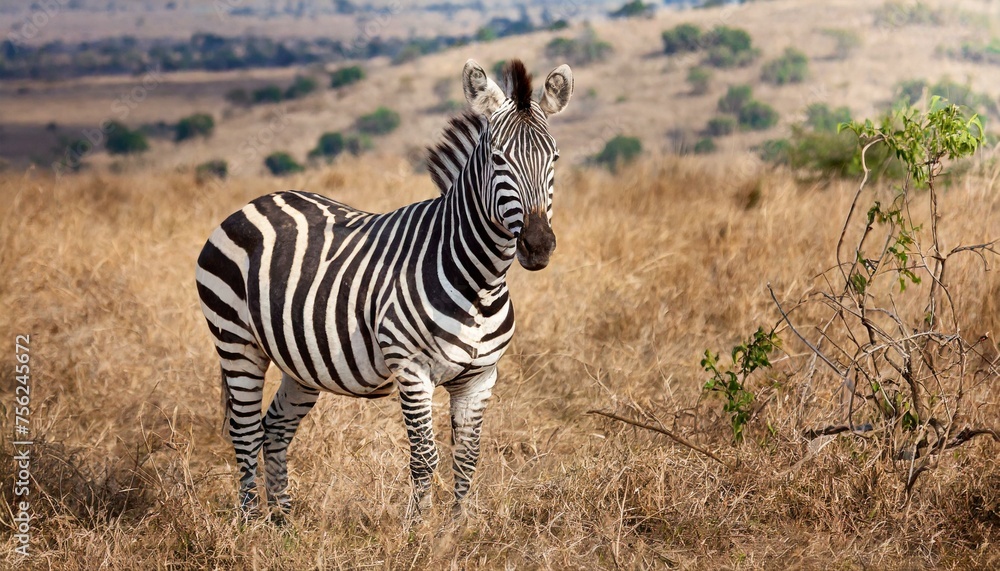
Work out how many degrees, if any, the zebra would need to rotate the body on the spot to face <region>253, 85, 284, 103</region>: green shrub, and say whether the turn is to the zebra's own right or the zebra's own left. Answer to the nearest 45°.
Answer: approximately 135° to the zebra's own left

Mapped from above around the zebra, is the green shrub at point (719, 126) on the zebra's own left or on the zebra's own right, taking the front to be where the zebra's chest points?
on the zebra's own left

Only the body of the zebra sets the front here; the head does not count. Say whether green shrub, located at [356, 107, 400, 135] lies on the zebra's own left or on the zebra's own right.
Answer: on the zebra's own left

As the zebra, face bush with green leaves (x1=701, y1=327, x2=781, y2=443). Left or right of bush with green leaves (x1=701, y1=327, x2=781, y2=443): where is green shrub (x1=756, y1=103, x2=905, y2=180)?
left

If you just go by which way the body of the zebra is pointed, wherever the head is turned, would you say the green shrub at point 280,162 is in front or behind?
behind

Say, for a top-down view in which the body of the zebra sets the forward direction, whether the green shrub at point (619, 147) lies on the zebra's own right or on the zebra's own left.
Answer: on the zebra's own left

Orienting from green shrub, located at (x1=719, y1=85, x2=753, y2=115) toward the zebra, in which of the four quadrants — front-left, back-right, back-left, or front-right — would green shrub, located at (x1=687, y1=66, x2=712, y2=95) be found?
back-right

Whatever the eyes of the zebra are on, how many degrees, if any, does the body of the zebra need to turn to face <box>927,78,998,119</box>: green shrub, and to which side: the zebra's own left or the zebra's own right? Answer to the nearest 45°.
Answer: approximately 90° to the zebra's own left

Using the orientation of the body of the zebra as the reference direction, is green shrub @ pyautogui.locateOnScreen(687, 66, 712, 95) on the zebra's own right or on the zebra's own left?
on the zebra's own left

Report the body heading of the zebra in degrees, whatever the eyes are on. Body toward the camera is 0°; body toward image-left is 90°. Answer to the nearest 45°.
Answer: approximately 315°

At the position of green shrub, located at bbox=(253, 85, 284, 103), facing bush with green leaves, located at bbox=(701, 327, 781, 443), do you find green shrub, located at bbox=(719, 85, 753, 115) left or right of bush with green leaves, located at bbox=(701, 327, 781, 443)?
left

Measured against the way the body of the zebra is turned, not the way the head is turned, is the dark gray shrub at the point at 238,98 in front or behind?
behind

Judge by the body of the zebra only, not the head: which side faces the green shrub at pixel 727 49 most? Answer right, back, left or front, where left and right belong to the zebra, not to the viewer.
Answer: left
